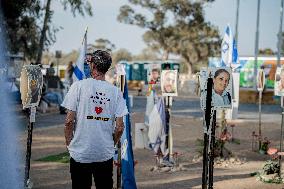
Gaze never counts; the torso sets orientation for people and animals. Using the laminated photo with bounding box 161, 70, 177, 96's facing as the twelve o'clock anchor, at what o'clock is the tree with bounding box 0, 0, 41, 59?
The tree is roughly at 5 o'clock from the laminated photo.

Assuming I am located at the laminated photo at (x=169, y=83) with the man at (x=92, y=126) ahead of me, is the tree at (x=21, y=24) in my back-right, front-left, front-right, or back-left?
back-right

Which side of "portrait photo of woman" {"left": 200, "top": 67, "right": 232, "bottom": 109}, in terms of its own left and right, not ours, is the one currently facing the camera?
front

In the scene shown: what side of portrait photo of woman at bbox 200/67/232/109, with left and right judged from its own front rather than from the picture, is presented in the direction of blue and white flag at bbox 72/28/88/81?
right

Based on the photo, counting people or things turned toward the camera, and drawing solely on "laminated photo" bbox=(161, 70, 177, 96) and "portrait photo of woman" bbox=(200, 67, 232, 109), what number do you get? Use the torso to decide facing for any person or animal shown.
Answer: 2

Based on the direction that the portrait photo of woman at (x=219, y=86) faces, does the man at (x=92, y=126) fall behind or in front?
in front

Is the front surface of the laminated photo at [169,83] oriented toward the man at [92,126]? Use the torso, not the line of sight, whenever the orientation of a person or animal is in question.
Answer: yes

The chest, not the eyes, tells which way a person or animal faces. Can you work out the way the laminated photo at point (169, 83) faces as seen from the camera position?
facing the viewer

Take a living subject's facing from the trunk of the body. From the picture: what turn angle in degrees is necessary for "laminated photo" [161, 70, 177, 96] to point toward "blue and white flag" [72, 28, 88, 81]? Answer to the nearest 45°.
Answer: approximately 45° to its right

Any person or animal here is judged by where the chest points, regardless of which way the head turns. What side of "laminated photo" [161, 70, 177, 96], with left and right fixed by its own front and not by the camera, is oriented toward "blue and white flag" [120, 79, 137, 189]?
front
